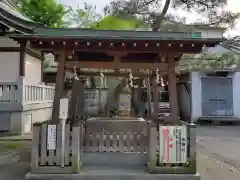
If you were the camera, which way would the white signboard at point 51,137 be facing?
facing the viewer

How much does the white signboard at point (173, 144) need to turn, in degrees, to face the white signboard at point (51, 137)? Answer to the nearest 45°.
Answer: approximately 90° to its right

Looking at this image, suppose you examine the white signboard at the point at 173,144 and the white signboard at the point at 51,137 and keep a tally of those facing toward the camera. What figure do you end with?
2

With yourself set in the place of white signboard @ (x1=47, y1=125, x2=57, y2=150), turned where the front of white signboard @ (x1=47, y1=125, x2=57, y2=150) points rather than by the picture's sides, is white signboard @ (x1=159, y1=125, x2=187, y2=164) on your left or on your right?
on your left

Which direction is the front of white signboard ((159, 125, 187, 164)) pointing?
toward the camera
